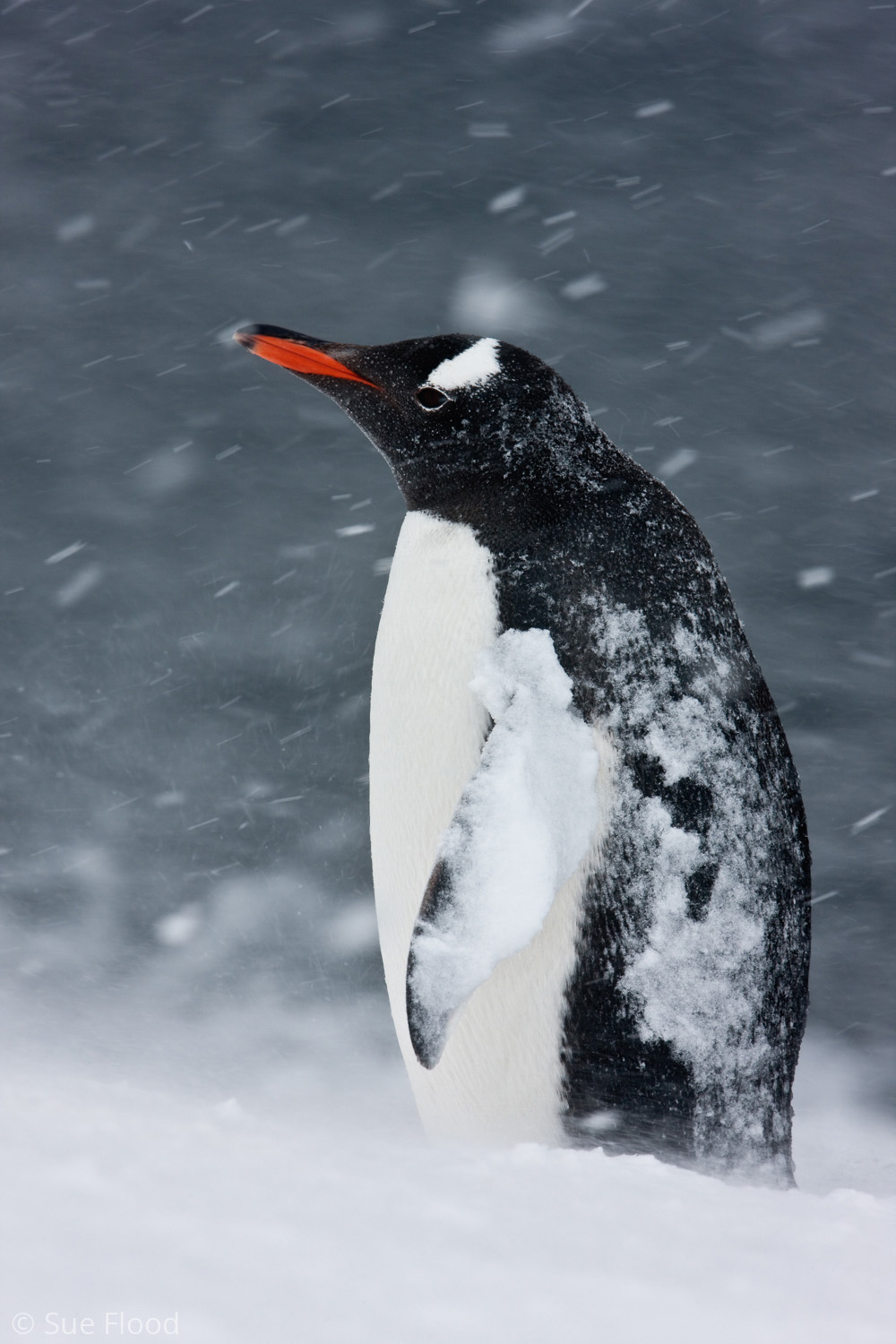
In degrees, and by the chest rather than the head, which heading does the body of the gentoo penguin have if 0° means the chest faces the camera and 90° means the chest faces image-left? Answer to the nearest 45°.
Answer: approximately 90°
